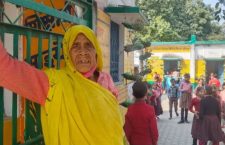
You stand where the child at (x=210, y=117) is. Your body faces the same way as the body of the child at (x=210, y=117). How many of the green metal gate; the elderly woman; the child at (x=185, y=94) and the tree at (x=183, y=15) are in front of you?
2

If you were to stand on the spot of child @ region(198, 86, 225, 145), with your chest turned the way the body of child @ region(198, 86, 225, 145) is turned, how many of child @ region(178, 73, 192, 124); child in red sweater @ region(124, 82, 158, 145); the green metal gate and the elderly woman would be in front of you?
1

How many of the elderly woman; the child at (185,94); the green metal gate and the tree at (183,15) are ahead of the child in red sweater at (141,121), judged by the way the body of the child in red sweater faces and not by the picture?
2

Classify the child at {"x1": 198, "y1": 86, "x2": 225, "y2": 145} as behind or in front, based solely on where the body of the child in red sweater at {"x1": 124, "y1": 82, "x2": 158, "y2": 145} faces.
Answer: in front

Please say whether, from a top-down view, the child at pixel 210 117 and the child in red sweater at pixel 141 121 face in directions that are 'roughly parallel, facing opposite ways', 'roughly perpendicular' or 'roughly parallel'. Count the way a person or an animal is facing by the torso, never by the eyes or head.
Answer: roughly parallel

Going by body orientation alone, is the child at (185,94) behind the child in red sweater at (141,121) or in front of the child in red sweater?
in front

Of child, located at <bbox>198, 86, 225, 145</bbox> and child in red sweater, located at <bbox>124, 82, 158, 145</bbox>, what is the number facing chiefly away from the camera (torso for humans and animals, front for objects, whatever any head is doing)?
2

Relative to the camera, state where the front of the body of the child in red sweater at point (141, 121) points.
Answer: away from the camera

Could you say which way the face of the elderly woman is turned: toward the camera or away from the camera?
toward the camera

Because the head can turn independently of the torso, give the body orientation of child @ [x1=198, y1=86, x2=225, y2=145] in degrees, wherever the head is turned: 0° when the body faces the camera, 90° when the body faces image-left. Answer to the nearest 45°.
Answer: approximately 180°

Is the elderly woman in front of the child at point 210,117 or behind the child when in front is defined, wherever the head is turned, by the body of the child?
behind

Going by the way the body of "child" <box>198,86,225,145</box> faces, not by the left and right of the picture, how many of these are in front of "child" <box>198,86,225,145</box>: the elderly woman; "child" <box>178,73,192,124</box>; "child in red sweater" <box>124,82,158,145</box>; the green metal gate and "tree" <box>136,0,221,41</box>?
2

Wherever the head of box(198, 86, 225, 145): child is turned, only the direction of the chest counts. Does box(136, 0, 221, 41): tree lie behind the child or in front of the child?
in front
